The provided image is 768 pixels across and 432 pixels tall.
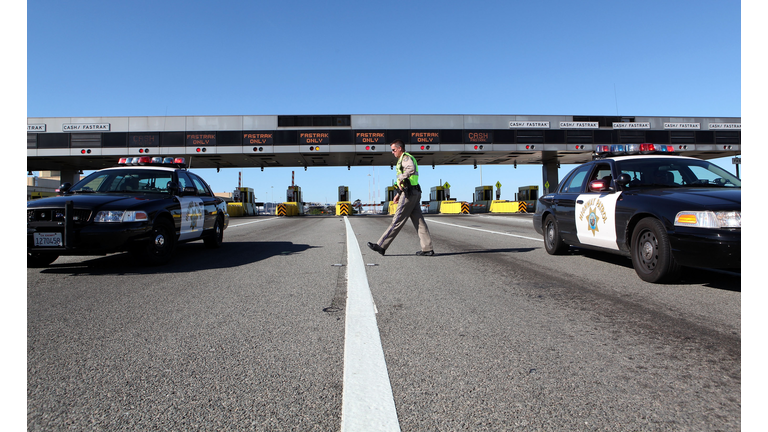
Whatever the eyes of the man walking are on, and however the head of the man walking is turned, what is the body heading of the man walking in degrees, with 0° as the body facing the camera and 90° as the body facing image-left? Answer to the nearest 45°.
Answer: approximately 90°

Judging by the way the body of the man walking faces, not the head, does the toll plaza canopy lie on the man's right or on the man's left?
on the man's right

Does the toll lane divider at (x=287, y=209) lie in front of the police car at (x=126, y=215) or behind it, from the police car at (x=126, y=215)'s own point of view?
behind

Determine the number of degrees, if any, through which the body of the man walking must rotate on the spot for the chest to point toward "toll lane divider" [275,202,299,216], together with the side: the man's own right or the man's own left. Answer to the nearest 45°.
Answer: approximately 90° to the man's own right

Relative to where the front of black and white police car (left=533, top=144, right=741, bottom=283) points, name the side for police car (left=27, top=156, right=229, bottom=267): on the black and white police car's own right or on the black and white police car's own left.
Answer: on the black and white police car's own right

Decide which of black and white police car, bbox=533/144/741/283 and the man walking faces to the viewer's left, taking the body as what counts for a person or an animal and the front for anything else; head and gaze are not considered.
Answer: the man walking

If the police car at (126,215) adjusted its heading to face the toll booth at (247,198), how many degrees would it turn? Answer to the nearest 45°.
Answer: approximately 135° to its right

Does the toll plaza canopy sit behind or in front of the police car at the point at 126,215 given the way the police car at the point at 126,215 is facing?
behind

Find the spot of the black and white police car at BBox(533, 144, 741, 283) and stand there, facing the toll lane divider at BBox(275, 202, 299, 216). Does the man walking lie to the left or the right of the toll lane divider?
left

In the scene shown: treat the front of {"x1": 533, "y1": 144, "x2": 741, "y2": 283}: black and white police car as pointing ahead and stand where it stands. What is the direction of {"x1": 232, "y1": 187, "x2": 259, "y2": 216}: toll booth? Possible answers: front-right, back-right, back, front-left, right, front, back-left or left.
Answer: back
